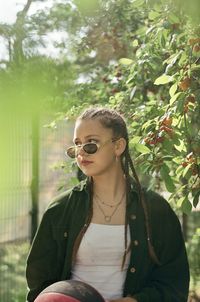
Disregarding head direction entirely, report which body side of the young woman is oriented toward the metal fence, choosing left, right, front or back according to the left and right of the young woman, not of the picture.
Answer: back

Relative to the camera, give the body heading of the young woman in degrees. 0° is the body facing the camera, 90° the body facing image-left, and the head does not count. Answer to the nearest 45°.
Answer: approximately 0°

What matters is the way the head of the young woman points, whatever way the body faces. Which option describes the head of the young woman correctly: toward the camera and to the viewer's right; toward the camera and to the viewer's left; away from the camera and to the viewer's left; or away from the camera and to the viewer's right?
toward the camera and to the viewer's left
